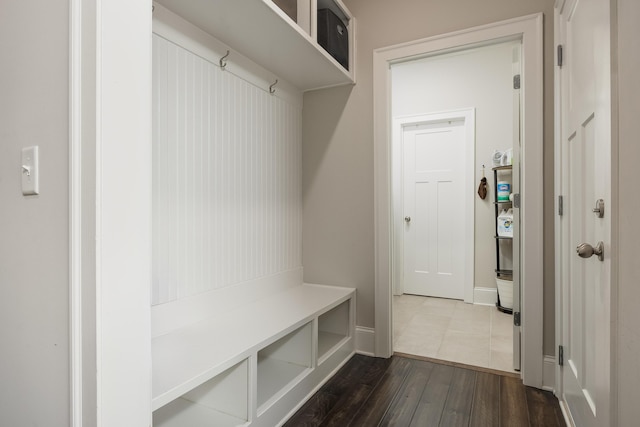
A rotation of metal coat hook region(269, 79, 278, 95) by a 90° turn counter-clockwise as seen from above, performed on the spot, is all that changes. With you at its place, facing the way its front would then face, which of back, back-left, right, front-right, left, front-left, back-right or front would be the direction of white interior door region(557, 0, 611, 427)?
right

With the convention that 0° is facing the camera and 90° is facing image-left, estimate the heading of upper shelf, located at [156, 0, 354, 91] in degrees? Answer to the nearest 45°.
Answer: approximately 315°

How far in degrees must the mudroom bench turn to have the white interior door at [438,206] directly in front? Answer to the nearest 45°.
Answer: approximately 90° to its left

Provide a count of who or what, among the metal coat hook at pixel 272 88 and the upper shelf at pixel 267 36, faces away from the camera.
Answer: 0

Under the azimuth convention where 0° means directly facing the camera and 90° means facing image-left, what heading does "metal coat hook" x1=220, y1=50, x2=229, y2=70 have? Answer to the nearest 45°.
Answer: approximately 315°

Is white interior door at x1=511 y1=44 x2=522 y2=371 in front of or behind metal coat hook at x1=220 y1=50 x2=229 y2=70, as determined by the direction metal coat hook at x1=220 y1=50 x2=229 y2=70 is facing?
in front

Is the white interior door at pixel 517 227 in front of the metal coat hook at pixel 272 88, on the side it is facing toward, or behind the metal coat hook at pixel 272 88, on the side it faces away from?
in front

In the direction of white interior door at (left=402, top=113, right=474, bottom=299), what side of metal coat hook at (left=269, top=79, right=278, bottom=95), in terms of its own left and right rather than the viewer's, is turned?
left

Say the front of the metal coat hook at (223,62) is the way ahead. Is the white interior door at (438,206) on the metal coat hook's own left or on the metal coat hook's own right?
on the metal coat hook's own left

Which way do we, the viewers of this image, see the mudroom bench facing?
facing the viewer and to the right of the viewer
